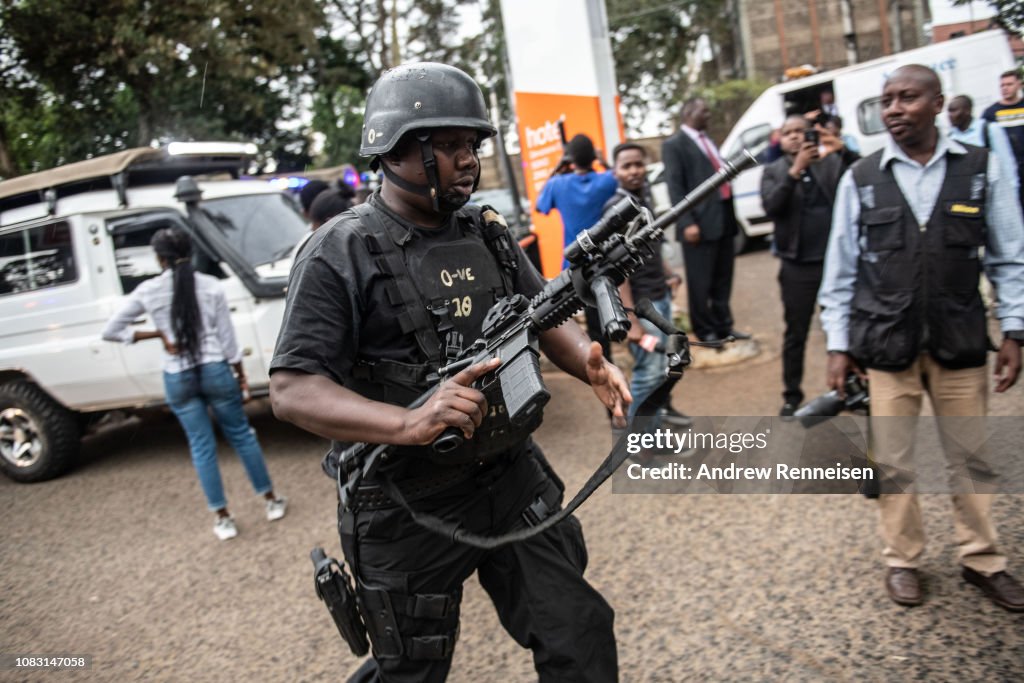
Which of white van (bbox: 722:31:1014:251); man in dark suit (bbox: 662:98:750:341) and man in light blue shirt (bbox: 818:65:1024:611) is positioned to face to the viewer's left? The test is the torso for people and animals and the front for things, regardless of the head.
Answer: the white van

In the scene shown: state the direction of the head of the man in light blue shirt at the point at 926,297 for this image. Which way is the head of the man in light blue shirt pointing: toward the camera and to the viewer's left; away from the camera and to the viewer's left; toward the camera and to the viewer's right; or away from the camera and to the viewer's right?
toward the camera and to the viewer's left

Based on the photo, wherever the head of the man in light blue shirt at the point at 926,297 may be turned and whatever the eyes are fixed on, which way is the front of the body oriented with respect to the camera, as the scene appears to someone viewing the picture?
toward the camera

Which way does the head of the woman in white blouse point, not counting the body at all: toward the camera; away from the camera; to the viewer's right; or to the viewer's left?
away from the camera

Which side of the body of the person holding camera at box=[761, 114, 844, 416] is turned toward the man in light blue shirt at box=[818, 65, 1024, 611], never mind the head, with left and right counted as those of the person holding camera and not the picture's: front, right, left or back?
front

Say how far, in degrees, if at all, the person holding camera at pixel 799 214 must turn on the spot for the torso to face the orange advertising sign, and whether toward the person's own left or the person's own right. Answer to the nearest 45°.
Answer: approximately 135° to the person's own right

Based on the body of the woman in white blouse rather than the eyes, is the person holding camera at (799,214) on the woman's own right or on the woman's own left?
on the woman's own right

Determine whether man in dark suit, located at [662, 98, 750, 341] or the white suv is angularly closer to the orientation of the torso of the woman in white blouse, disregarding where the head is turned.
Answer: the white suv

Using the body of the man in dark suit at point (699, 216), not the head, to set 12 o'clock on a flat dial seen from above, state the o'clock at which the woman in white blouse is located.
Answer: The woman in white blouse is roughly at 3 o'clock from the man in dark suit.

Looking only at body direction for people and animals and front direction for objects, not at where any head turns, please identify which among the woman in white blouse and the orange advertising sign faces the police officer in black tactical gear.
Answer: the orange advertising sign

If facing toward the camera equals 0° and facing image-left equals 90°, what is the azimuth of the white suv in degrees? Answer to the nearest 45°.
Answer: approximately 315°

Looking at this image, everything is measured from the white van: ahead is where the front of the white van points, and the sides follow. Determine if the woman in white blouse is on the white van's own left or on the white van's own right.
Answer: on the white van's own left

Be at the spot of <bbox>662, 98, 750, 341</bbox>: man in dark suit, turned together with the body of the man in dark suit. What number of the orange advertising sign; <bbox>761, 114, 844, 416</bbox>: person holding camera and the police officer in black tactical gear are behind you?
1

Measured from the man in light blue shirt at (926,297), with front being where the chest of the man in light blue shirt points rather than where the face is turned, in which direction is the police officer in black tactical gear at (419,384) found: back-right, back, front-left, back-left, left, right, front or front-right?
front-right

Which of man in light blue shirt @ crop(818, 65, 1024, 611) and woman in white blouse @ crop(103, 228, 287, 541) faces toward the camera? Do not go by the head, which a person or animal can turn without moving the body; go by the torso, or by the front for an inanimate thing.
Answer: the man in light blue shirt

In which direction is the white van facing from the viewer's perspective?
to the viewer's left

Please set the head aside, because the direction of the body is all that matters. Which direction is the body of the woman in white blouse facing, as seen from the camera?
away from the camera
